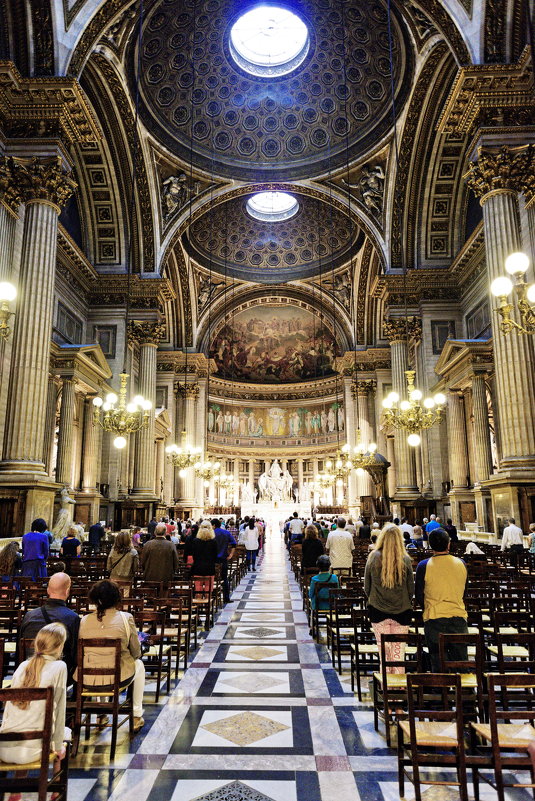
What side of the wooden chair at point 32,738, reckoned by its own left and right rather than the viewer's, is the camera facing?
back

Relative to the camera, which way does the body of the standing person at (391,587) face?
away from the camera

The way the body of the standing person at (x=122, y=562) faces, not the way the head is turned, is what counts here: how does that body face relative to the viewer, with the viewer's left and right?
facing away from the viewer

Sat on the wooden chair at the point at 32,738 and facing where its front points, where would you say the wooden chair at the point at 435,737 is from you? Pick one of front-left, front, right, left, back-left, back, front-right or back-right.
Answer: right

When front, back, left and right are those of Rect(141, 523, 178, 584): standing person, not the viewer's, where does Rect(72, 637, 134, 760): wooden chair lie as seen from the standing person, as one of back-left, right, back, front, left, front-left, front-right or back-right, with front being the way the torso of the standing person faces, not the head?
back

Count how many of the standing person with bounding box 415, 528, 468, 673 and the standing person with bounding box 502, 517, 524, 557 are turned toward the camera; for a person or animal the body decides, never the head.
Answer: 0

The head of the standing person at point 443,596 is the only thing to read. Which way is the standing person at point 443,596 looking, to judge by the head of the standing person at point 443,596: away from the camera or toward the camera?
away from the camera

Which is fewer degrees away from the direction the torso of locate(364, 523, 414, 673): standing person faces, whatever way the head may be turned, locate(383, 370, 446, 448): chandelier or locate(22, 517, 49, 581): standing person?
the chandelier

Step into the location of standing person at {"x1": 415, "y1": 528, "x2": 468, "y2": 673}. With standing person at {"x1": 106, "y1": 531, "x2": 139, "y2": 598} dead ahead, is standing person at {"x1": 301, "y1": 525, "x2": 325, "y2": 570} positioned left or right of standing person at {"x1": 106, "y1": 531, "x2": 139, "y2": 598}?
right

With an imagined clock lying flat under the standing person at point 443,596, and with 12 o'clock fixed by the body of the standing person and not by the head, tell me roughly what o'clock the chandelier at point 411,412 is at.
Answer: The chandelier is roughly at 12 o'clock from the standing person.

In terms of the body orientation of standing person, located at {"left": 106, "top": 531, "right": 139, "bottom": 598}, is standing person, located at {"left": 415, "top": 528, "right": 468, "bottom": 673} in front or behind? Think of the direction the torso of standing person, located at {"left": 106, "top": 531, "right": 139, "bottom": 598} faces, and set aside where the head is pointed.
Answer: behind

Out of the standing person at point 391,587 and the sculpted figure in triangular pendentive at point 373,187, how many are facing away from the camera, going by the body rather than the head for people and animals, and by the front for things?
1

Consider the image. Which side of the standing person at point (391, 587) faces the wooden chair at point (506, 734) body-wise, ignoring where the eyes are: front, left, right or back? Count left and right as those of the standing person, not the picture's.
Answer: back

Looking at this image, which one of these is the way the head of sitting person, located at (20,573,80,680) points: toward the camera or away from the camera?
away from the camera

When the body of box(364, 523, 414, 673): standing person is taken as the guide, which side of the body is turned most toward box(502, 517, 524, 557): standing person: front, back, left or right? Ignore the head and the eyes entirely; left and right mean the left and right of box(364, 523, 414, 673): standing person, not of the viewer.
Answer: front
